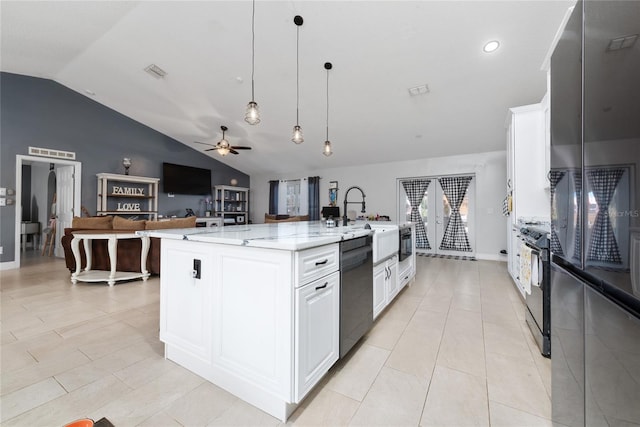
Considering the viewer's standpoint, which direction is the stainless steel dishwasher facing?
facing the viewer and to the right of the viewer

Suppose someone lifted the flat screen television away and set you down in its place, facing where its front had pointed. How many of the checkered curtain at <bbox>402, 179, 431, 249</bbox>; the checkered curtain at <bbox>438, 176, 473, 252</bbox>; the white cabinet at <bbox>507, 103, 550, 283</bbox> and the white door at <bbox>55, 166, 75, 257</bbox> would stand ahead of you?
3

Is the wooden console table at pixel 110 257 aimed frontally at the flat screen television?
no

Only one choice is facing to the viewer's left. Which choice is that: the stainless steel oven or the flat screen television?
the stainless steel oven

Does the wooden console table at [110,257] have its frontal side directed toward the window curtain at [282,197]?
no

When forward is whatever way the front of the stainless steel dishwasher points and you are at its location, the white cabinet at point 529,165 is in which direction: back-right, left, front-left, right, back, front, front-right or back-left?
left

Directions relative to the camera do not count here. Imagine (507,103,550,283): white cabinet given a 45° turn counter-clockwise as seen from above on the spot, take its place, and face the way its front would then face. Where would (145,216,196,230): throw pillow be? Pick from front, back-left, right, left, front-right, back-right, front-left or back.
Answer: front

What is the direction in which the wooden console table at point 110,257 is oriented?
toward the camera

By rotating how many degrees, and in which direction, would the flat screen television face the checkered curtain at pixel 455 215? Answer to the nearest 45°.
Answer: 0° — it already faces it

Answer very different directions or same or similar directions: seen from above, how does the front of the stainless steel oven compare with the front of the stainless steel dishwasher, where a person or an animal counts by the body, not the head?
very different directions

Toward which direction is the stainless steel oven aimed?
to the viewer's left

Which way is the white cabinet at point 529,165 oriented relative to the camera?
to the viewer's left

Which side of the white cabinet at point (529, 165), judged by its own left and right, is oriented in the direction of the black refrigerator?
left

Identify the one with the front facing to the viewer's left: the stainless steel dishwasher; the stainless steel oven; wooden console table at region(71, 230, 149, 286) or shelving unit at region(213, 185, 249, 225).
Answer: the stainless steel oven
